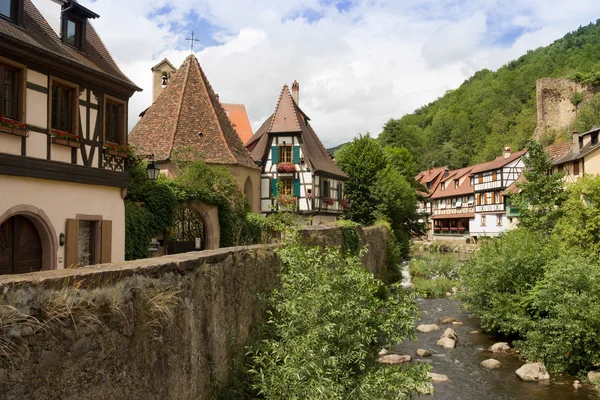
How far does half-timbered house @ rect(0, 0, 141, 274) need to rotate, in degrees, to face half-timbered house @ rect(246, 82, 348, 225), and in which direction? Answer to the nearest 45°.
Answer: approximately 90° to its left

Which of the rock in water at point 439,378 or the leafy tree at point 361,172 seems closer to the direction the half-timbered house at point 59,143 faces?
the rock in water

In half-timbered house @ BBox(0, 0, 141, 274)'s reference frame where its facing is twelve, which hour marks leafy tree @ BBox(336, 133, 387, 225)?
The leafy tree is roughly at 9 o'clock from the half-timbered house.

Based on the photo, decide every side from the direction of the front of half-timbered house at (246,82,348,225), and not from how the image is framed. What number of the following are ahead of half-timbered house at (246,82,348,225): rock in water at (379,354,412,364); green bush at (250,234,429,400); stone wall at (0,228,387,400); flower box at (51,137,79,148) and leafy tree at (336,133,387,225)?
4

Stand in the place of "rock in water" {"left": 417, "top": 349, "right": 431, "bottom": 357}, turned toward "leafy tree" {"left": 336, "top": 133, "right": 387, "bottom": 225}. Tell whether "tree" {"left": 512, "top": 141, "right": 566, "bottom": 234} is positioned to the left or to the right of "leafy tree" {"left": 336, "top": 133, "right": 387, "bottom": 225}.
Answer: right

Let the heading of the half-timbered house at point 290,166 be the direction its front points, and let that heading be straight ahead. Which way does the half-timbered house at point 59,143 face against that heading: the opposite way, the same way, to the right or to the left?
to the left

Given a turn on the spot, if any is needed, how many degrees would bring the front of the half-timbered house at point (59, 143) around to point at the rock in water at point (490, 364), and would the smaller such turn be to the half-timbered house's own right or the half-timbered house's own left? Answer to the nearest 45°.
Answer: approximately 45° to the half-timbered house's own left

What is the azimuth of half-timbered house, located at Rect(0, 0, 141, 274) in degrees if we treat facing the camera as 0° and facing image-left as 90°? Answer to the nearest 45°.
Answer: approximately 315°
